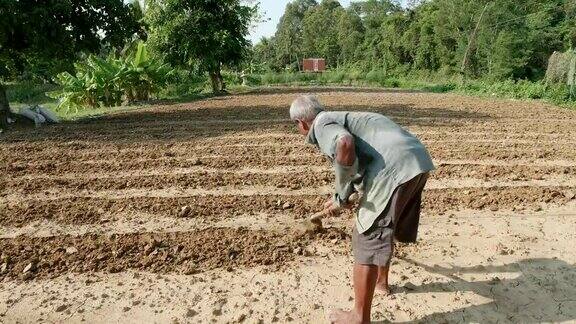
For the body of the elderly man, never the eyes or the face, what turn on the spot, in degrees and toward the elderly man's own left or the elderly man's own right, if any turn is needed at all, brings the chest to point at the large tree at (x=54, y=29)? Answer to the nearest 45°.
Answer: approximately 45° to the elderly man's own right

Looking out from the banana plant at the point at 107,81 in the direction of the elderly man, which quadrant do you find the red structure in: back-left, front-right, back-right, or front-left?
back-left

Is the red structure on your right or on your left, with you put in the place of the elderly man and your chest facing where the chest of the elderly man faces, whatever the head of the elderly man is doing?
on your right

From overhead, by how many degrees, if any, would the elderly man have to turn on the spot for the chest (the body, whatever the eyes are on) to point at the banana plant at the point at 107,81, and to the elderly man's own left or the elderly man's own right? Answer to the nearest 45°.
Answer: approximately 45° to the elderly man's own right

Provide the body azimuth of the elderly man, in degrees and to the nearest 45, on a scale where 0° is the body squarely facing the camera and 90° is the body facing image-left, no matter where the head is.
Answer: approximately 90°

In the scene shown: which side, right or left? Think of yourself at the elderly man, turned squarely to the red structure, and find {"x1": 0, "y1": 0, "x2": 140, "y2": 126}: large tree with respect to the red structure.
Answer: left

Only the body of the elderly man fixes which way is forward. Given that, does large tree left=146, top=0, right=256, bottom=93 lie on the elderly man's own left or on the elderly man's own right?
on the elderly man's own right
